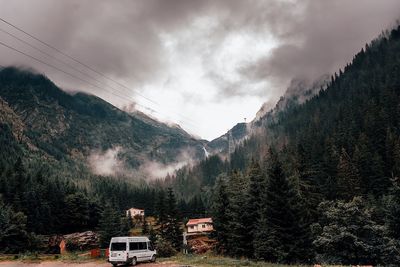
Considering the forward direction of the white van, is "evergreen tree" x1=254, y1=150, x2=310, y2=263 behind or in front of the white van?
in front

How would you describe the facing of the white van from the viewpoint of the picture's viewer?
facing away from the viewer and to the right of the viewer
